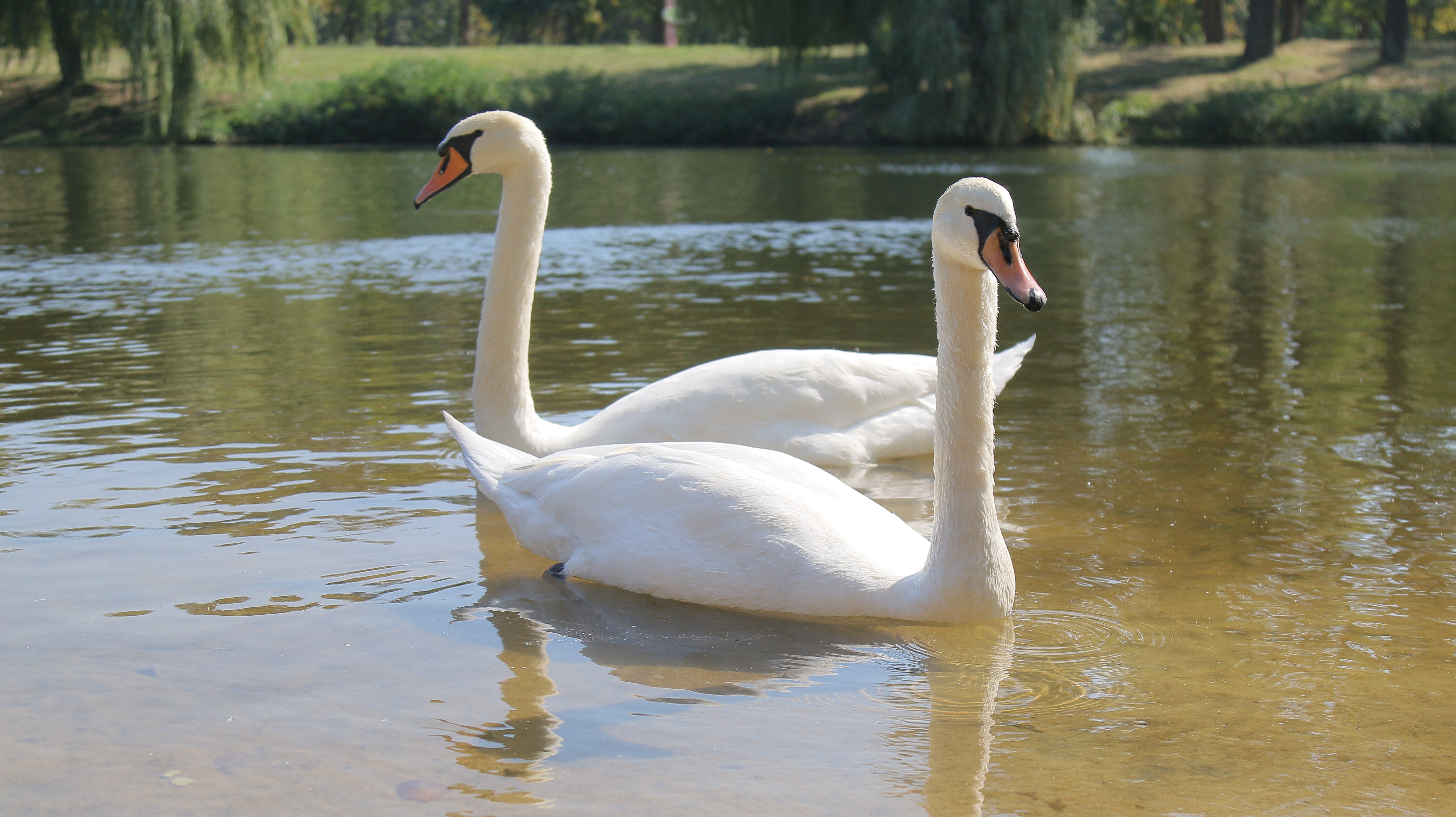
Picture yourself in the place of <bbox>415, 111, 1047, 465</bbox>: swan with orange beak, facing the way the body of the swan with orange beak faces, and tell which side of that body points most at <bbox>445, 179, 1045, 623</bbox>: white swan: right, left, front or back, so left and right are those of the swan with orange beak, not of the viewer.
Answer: left

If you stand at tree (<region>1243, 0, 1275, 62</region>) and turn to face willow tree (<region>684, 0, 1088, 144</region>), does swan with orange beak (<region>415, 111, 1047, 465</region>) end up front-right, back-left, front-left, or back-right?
front-left

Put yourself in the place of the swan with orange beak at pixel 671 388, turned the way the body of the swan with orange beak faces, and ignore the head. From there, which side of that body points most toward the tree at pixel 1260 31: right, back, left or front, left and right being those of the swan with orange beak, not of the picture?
right

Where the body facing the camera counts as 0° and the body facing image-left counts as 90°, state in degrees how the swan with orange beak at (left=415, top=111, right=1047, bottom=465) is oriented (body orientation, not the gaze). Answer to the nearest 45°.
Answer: approximately 90°

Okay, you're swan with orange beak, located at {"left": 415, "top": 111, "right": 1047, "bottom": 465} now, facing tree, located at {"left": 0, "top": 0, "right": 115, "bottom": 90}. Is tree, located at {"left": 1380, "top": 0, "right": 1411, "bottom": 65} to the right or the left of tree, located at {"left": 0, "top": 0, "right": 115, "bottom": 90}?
right

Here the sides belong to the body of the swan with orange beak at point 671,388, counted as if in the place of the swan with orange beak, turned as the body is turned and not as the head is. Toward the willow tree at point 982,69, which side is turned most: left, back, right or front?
right

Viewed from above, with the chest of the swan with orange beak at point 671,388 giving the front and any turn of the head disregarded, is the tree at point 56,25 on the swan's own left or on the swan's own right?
on the swan's own right

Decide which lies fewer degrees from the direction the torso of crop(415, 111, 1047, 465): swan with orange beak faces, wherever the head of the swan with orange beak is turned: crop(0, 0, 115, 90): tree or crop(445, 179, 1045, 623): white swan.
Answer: the tree
